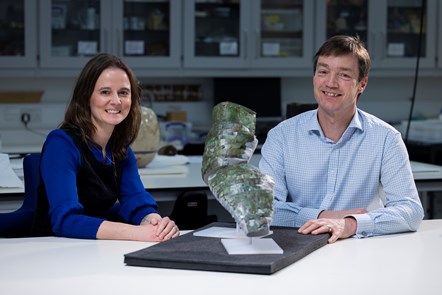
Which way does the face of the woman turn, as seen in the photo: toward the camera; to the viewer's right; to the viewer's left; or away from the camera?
toward the camera

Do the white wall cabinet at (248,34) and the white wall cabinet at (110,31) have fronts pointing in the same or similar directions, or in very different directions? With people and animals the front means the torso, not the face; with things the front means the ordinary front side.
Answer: same or similar directions

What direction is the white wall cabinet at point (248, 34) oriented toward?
toward the camera

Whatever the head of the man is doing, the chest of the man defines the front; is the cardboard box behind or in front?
behind

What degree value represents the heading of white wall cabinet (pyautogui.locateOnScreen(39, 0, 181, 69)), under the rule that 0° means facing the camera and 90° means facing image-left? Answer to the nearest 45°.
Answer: approximately 0°

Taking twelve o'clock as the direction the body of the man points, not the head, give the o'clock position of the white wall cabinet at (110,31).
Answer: The white wall cabinet is roughly at 5 o'clock from the man.

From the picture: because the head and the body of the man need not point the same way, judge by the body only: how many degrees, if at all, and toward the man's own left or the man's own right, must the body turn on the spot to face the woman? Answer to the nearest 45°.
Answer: approximately 90° to the man's own right

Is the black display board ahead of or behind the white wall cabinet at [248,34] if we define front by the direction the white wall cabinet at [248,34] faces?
ahead

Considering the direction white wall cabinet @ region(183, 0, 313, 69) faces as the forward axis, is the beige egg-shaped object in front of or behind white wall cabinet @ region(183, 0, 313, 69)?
in front

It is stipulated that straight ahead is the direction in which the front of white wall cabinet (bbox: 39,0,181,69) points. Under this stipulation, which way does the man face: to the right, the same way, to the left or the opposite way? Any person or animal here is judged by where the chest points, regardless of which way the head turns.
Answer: the same way

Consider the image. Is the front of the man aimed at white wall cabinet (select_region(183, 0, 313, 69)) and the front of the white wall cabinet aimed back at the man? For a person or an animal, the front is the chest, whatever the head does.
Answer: no

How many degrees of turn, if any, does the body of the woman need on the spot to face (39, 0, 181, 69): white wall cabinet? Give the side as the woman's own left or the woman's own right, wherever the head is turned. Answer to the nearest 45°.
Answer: approximately 135° to the woman's own left

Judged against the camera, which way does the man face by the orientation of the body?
toward the camera

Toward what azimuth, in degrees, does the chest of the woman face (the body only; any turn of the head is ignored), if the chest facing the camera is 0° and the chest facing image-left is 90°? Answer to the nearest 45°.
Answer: approximately 315°

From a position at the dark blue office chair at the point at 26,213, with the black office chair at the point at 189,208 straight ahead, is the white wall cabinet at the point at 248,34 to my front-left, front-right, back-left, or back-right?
front-left

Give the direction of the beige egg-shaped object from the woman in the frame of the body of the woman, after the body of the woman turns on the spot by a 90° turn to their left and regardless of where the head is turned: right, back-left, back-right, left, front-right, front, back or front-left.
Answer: front-left

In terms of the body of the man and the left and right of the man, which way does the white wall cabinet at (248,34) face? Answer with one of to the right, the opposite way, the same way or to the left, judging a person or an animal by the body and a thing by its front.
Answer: the same way

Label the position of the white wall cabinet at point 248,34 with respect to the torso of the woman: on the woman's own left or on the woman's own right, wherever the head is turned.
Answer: on the woman's own left
